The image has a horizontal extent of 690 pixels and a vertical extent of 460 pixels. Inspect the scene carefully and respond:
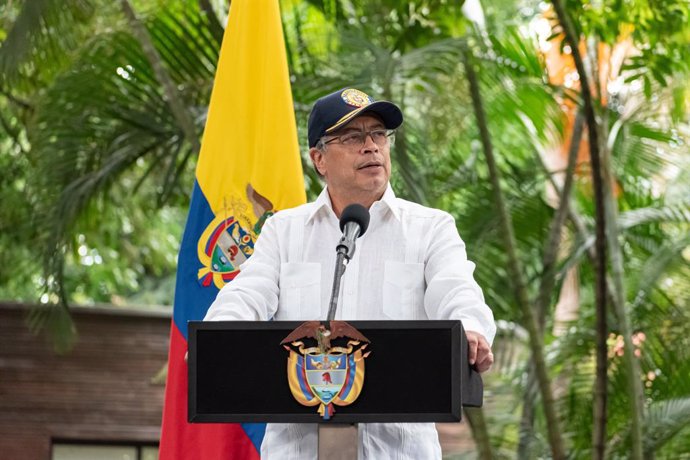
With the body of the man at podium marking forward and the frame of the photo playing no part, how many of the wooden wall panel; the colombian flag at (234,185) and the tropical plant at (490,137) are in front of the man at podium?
0

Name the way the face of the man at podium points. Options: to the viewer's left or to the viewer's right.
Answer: to the viewer's right

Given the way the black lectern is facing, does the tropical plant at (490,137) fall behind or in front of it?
behind

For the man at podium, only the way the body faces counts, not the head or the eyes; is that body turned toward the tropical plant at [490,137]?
no

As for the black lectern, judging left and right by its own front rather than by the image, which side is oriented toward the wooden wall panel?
back

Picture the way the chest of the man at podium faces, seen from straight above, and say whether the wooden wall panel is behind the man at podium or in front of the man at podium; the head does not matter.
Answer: behind

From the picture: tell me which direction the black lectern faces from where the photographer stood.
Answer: facing the viewer

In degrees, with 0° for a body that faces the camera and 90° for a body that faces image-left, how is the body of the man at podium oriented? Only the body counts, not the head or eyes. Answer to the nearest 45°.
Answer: approximately 0°

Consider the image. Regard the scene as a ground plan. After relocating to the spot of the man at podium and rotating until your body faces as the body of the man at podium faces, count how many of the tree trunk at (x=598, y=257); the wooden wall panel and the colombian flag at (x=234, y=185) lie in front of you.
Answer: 0

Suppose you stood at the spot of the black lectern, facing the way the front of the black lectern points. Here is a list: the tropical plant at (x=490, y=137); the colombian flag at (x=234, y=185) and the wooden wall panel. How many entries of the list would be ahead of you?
0

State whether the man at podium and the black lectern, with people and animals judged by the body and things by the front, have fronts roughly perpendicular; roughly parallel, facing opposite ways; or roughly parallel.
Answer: roughly parallel

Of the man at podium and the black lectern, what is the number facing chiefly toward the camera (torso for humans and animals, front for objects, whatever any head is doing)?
2
